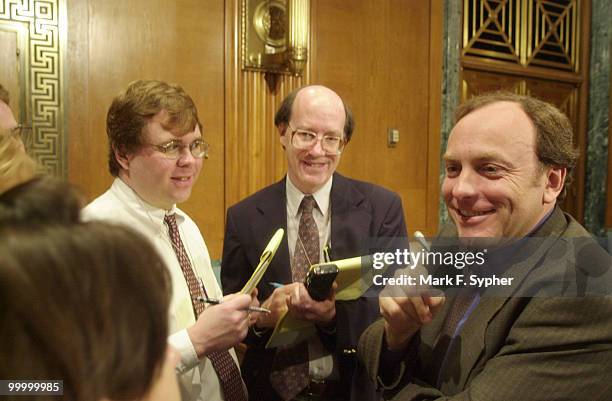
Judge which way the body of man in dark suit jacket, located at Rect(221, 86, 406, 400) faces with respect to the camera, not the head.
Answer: toward the camera

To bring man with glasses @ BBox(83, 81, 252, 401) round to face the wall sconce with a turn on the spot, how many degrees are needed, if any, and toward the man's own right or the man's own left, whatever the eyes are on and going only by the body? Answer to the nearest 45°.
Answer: approximately 135° to the man's own left

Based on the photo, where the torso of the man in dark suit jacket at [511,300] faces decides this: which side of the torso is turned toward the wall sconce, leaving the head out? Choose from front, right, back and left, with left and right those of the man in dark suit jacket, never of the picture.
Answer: right

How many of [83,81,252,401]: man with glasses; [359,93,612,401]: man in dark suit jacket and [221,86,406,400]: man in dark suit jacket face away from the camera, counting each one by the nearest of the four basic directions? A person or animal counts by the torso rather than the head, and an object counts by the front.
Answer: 0

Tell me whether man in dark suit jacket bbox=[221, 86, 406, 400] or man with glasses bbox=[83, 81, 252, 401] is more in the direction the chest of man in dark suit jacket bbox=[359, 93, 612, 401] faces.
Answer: the man with glasses

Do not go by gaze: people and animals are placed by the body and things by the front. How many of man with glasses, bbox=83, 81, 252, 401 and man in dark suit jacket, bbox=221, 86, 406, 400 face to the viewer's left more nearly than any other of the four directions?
0

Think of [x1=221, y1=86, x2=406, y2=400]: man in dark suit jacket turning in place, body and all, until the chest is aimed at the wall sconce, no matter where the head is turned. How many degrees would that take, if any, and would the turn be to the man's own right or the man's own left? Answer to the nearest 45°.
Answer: approximately 180°

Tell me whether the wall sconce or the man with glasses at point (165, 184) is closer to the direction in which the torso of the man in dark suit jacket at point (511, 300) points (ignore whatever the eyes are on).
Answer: the man with glasses

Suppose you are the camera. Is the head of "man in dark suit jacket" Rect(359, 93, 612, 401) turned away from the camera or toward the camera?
toward the camera

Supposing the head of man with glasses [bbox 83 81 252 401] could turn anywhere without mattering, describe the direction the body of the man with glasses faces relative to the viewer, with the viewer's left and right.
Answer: facing the viewer and to the right of the viewer

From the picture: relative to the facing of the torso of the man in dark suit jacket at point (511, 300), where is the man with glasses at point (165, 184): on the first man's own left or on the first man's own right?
on the first man's own right

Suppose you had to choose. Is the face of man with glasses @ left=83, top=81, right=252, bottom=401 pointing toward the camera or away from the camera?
toward the camera

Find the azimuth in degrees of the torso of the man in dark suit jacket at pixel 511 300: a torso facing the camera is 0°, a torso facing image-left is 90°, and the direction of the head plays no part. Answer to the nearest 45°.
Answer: approximately 45°
